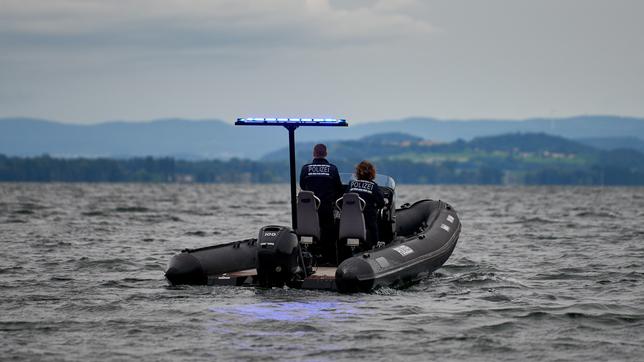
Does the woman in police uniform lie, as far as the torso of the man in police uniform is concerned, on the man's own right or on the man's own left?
on the man's own right

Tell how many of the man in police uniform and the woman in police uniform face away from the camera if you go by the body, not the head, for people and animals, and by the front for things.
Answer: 2

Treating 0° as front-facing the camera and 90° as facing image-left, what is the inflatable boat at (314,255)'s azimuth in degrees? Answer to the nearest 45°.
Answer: approximately 225°

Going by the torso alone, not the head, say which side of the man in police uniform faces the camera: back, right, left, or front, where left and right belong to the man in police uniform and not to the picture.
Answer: back

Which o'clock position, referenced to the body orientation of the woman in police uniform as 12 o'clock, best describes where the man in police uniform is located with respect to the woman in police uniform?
The man in police uniform is roughly at 9 o'clock from the woman in police uniform.

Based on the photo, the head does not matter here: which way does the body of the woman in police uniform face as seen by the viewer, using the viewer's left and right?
facing away from the viewer

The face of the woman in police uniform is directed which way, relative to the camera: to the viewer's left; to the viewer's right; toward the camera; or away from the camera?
away from the camera
